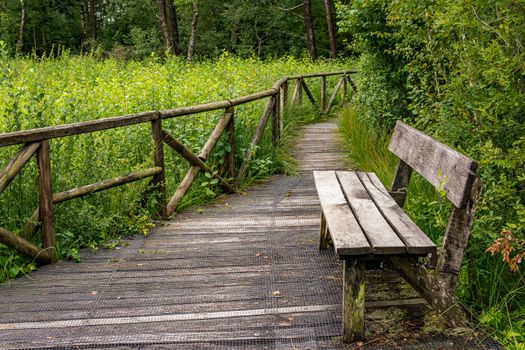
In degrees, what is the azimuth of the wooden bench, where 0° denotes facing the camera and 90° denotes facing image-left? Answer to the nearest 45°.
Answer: approximately 90°
